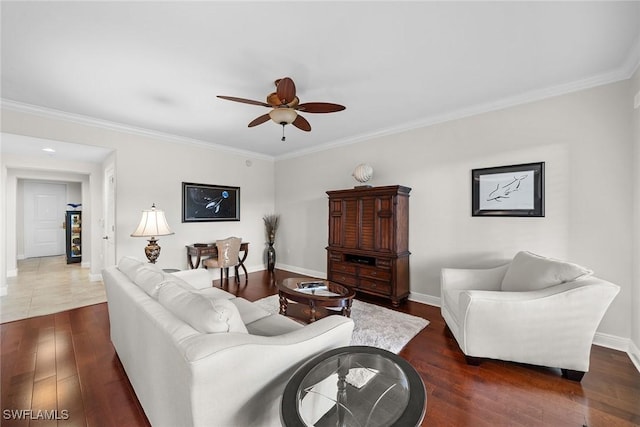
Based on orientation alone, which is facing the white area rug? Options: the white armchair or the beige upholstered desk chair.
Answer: the white armchair

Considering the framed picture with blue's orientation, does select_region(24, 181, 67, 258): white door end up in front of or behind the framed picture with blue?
behind

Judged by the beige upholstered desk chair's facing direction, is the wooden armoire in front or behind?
behind

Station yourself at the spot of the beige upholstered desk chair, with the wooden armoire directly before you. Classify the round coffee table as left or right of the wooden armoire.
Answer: right

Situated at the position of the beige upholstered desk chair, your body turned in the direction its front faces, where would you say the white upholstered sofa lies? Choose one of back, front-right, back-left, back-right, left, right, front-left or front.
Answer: back-left

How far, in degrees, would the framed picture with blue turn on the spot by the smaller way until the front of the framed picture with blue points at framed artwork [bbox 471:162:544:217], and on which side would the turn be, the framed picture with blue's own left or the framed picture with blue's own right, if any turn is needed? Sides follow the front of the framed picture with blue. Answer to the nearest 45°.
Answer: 0° — it already faces it

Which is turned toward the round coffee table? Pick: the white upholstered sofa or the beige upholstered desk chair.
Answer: the white upholstered sofa

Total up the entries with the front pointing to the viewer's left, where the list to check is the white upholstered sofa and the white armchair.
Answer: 1

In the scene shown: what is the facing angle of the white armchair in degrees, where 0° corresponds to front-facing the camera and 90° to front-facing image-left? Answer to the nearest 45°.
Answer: approximately 90°

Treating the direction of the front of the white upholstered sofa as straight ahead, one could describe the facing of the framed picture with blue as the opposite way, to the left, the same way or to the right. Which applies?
to the right

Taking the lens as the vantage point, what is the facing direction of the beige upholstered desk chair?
facing away from the viewer and to the left of the viewer

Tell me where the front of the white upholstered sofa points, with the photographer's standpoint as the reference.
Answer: facing away from the viewer and to the right of the viewer

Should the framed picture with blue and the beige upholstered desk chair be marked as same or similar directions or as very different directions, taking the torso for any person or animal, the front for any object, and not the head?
very different directions

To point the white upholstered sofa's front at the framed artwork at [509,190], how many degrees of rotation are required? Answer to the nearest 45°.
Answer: approximately 45° to its right

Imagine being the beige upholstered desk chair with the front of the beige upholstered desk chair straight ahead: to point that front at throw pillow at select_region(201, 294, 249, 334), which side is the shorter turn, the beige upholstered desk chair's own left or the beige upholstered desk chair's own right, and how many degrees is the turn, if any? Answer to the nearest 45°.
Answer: approximately 135° to the beige upholstered desk chair's own left

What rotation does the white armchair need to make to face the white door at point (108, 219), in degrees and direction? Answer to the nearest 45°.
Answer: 0° — it already faces it
